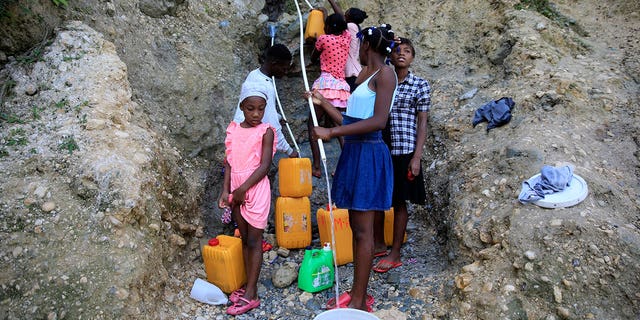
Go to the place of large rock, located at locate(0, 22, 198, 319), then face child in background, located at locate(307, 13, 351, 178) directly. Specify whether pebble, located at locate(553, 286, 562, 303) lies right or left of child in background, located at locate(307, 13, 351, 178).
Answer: right

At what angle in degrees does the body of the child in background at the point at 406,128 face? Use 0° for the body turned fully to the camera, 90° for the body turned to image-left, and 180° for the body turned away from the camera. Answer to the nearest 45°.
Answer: approximately 45°

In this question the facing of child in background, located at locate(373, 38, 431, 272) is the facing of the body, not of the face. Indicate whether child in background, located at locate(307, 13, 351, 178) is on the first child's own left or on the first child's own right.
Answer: on the first child's own right

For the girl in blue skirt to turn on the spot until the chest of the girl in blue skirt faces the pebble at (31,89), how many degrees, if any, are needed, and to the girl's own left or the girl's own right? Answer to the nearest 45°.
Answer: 0° — they already face it

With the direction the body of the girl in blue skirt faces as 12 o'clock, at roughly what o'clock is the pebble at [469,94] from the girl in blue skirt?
The pebble is roughly at 4 o'clock from the girl in blue skirt.

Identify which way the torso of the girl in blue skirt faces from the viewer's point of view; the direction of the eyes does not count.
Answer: to the viewer's left

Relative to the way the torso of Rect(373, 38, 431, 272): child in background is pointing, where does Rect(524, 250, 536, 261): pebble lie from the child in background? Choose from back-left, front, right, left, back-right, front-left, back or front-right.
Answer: left

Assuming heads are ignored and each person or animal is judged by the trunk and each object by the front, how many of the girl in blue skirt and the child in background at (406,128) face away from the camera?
0

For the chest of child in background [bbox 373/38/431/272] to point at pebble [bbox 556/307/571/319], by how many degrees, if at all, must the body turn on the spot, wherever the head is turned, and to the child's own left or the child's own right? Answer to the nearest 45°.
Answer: approximately 90° to the child's own left

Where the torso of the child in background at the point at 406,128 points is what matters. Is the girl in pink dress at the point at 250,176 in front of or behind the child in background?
in front

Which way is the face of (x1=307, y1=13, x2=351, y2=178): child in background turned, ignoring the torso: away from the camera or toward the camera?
away from the camera

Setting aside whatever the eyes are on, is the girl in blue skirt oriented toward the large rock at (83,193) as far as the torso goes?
yes

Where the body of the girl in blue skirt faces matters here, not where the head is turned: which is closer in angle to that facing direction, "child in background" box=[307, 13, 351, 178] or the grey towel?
the child in background
